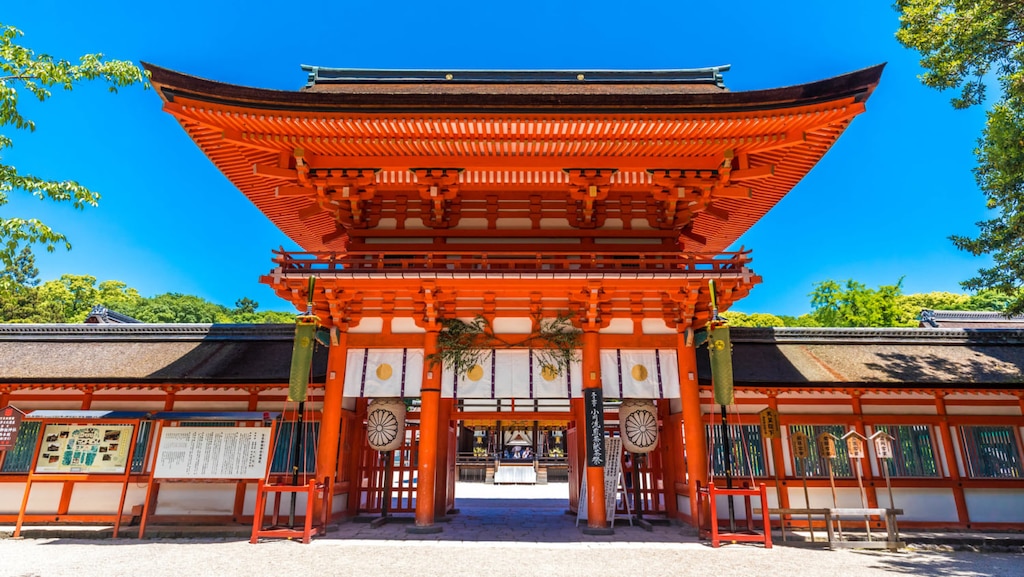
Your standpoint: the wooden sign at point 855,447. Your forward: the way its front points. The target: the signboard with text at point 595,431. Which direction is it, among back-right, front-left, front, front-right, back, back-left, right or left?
front-right

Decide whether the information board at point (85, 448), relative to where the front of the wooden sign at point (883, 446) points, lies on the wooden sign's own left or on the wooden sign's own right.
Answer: on the wooden sign's own right

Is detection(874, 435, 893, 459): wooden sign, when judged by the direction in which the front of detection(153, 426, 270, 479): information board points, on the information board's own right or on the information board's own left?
on the information board's own left

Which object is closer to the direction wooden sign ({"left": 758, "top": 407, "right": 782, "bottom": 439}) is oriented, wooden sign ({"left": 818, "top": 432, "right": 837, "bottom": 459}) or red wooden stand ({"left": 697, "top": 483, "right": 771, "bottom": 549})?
the red wooden stand

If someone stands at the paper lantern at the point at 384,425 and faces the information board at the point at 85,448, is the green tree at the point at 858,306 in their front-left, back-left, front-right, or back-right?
back-right

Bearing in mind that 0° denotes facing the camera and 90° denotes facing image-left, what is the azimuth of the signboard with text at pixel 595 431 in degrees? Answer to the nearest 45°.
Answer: approximately 0°

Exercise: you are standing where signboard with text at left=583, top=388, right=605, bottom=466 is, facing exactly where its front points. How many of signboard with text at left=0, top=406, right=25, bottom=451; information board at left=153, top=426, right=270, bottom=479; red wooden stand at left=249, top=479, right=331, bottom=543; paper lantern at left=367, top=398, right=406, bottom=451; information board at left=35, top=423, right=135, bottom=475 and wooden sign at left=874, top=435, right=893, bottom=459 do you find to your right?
5

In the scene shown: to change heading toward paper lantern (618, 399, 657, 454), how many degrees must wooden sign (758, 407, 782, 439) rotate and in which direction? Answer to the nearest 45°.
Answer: approximately 90° to its right

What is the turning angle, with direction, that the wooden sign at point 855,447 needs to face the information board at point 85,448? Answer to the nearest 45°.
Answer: approximately 45° to its right

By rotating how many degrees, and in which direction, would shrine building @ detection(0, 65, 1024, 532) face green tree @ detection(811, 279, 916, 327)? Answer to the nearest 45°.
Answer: approximately 135° to its left
